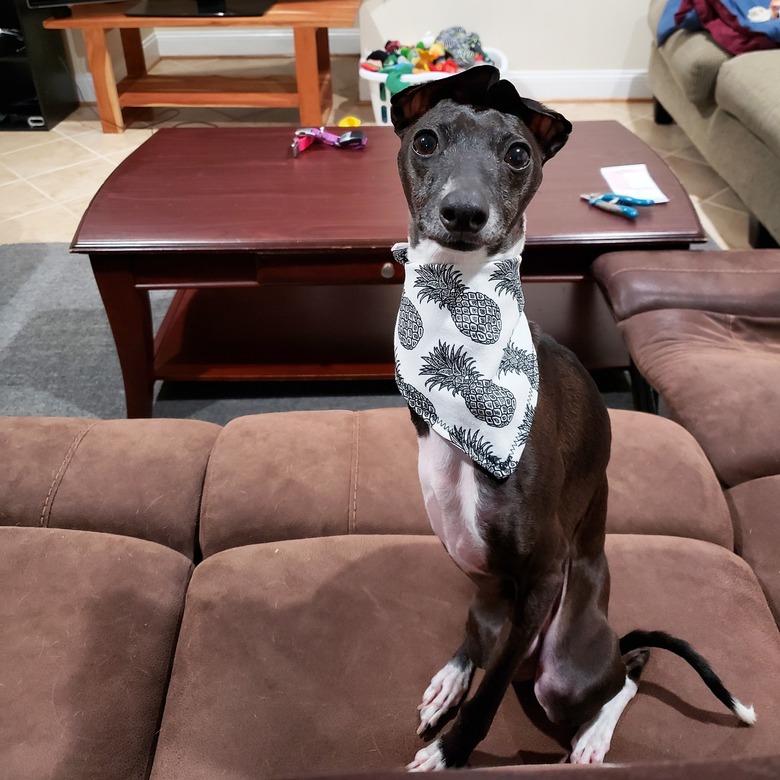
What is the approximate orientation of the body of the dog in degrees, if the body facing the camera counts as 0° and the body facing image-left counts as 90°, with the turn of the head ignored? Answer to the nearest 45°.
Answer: approximately 45°

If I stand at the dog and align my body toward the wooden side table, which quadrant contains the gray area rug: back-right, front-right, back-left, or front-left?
front-left

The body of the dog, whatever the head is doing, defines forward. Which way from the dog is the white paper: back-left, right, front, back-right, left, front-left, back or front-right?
back-right

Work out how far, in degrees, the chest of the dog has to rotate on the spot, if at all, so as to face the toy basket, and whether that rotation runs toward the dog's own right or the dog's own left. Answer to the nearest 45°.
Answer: approximately 135° to the dog's own right

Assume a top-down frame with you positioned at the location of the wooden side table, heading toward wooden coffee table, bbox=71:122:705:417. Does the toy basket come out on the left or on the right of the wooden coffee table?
left

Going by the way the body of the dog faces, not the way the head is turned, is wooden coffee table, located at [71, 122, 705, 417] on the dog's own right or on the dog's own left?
on the dog's own right

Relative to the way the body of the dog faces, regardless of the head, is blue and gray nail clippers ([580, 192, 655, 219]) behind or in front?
behind
